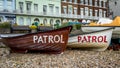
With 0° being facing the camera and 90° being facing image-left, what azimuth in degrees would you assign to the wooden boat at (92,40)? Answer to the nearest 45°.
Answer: approximately 270°

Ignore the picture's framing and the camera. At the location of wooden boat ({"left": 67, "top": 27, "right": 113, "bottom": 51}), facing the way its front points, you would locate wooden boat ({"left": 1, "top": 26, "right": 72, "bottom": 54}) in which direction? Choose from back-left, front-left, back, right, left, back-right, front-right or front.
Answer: back-right
